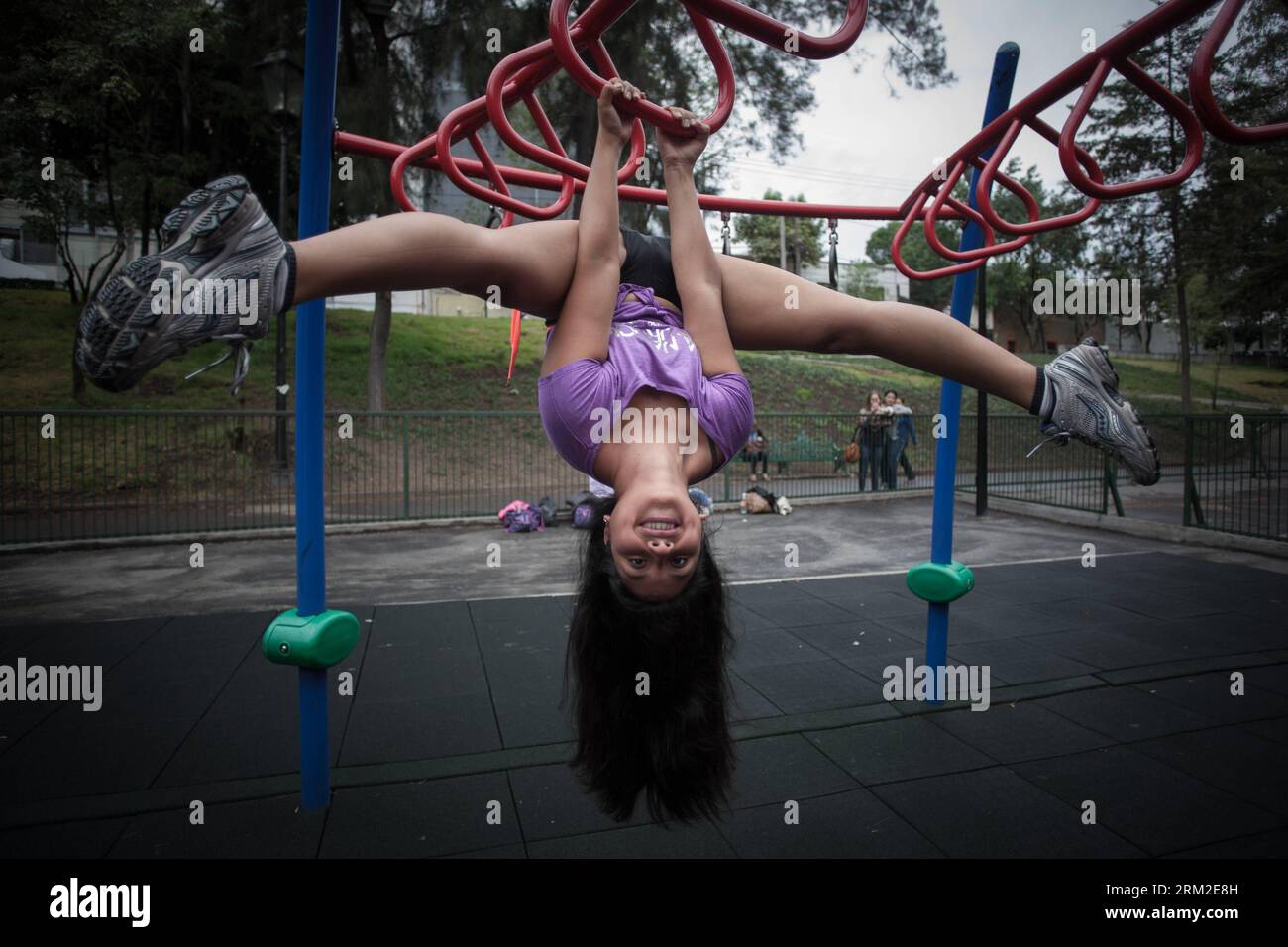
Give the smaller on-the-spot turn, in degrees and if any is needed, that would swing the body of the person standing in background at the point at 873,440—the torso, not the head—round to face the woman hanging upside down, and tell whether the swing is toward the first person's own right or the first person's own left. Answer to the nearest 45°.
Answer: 0° — they already face them

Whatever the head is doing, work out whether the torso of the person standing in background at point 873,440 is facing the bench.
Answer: no

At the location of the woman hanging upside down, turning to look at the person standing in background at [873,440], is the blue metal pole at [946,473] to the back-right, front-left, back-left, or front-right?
front-right

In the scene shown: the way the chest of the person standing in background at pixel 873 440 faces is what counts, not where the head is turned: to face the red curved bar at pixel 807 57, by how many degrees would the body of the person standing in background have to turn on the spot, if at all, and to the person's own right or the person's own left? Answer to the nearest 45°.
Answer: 0° — they already face it

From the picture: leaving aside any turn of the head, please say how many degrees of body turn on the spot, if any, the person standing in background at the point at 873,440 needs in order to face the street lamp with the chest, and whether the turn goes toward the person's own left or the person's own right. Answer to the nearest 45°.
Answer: approximately 45° to the person's own right

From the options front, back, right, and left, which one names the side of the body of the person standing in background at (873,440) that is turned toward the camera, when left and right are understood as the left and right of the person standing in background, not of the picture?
front

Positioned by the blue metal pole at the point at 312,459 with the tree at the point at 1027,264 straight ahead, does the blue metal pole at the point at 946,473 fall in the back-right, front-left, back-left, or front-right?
front-right

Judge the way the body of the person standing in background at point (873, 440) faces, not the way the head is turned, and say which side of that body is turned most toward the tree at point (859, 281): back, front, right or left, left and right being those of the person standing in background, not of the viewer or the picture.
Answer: back

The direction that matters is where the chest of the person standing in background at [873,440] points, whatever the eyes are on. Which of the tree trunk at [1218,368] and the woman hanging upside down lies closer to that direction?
the woman hanging upside down

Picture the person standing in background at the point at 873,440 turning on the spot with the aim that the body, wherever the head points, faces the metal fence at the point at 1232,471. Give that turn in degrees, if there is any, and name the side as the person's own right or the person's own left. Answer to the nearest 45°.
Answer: approximately 45° to the person's own left

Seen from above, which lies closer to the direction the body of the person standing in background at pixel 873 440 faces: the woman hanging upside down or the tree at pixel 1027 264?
the woman hanging upside down
